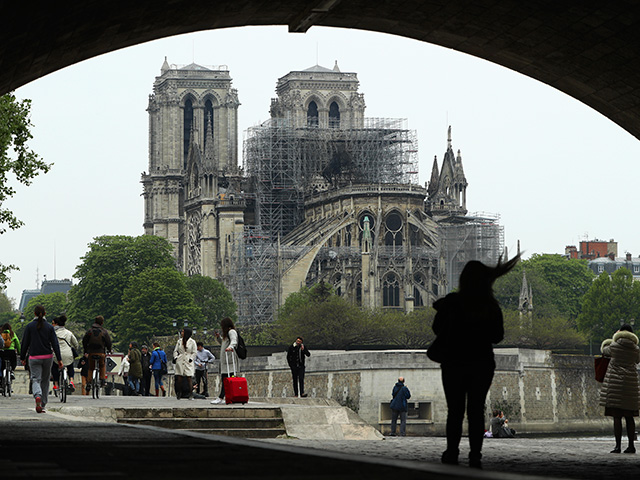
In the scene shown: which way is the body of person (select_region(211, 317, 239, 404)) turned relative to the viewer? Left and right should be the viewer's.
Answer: facing to the left of the viewer

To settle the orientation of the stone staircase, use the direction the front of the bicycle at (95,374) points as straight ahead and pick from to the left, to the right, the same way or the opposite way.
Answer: the opposite way

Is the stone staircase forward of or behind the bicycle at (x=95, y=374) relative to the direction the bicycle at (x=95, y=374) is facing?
behind

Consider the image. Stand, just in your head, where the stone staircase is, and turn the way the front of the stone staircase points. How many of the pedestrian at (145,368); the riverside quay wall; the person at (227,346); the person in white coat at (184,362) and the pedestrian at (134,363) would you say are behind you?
5

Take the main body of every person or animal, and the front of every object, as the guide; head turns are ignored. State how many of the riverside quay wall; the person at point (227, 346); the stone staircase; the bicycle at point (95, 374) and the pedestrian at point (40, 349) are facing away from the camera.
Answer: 2

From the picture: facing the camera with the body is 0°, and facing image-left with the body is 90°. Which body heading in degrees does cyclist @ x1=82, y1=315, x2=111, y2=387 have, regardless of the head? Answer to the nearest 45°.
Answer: approximately 180°

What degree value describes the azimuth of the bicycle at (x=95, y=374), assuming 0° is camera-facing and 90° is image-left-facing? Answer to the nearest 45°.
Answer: approximately 180°

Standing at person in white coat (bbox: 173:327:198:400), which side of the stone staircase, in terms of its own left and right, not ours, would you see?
back

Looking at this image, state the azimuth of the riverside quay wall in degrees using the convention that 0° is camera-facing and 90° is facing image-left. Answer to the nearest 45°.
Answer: approximately 0°

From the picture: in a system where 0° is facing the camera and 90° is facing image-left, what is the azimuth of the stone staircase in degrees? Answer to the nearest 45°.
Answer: approximately 0°

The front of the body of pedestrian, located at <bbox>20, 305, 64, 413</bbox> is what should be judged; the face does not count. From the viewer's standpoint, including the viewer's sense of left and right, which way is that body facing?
facing away from the viewer
